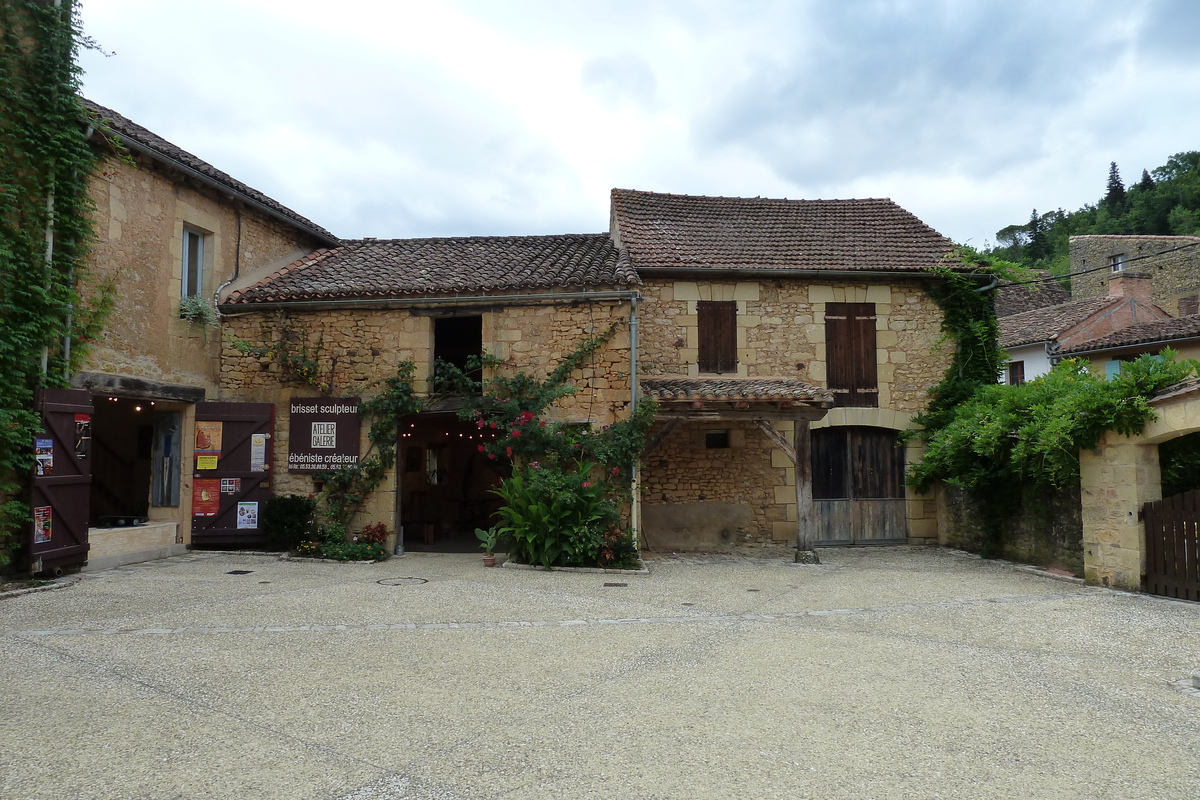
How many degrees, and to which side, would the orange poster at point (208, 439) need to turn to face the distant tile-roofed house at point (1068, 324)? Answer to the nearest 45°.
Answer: approximately 90° to its left

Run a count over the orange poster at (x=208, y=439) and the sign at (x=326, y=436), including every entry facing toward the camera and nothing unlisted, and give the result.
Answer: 2

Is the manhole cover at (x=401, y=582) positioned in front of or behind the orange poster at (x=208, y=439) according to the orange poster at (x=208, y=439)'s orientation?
in front

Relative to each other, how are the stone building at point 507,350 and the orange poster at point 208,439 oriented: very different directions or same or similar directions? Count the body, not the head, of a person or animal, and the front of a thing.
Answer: same or similar directions

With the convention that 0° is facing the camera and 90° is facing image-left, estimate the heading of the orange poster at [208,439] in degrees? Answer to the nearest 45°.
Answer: approximately 0°

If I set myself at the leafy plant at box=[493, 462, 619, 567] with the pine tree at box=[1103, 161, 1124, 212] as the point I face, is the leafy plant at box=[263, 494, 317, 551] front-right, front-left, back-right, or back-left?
back-left

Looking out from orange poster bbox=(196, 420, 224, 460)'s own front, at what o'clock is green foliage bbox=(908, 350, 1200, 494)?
The green foliage is roughly at 10 o'clock from the orange poster.

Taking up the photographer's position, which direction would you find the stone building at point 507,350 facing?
facing the viewer

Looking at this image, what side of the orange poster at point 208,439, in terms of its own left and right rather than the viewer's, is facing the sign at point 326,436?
left

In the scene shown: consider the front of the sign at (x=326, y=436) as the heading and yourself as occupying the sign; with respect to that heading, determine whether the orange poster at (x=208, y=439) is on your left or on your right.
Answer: on your right

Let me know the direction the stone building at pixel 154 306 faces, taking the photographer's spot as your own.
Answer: facing the viewer and to the right of the viewer
